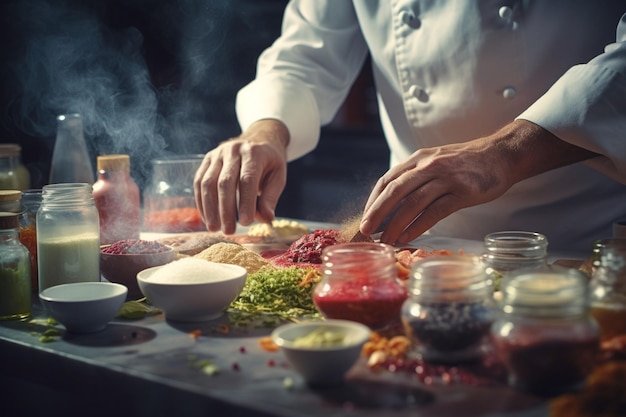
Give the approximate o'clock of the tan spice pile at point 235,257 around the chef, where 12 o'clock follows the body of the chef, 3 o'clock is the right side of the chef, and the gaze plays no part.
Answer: The tan spice pile is roughly at 12 o'clock from the chef.

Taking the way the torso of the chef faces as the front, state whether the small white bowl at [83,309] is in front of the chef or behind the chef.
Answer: in front

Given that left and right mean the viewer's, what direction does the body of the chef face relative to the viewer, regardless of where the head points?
facing the viewer and to the left of the viewer

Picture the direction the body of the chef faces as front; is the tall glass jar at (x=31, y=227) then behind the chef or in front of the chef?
in front

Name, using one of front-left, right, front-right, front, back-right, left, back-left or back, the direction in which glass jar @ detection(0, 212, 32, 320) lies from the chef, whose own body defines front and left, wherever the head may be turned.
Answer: front

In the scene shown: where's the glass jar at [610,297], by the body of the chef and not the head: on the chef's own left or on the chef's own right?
on the chef's own left

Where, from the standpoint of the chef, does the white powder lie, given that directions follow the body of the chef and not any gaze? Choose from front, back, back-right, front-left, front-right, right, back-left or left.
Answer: front

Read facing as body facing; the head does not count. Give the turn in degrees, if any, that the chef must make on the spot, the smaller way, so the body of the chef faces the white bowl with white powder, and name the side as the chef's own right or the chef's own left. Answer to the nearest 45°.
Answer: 0° — they already face it

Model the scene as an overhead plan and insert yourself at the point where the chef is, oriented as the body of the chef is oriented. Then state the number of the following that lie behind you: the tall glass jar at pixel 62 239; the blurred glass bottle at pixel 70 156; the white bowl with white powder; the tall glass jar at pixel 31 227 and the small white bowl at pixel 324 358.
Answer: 0

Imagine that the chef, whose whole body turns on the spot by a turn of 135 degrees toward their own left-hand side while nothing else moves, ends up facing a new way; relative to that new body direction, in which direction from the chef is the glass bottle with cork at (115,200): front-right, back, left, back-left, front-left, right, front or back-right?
back

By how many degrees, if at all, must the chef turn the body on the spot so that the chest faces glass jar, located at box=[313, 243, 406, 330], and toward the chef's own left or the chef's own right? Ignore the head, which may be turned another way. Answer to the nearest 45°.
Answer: approximately 45° to the chef's own left

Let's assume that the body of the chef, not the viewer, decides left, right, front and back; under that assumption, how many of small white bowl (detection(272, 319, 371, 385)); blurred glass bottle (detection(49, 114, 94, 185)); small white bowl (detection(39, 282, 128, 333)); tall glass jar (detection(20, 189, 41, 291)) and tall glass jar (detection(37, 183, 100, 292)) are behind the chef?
0

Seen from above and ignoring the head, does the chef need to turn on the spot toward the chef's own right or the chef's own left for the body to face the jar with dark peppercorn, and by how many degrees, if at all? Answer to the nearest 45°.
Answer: approximately 45° to the chef's own left

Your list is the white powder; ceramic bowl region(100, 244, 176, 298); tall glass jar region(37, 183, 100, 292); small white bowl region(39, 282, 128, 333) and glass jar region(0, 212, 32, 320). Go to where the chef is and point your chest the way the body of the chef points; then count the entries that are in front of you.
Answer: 5
